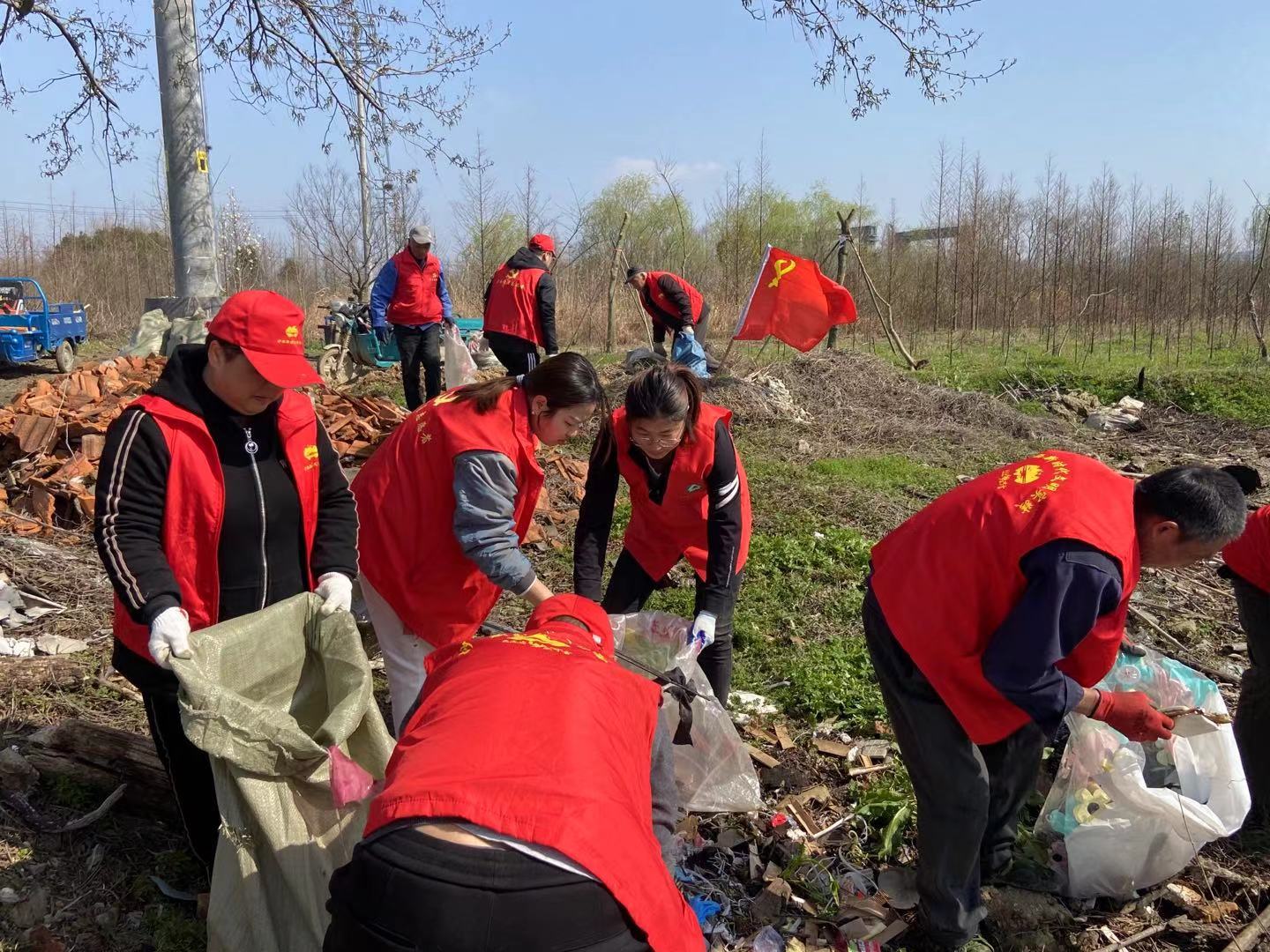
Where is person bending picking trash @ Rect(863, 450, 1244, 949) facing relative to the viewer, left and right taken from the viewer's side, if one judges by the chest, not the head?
facing to the right of the viewer

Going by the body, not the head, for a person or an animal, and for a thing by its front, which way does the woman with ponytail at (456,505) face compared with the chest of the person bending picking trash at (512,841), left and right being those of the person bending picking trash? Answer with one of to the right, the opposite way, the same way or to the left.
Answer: to the right

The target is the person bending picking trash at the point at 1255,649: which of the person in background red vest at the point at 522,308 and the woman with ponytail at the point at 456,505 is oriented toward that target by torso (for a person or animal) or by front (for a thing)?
the woman with ponytail

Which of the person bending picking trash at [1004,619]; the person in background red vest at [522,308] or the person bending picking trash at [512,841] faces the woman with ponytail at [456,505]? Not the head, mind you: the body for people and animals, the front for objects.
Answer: the person bending picking trash at [512,841]

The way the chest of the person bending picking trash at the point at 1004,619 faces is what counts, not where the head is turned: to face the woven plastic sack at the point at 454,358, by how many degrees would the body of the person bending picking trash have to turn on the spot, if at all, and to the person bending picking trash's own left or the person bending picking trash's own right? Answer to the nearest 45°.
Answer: approximately 135° to the person bending picking trash's own left

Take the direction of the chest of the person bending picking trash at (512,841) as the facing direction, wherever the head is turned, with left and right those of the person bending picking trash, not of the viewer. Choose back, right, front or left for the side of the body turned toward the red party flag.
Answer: front

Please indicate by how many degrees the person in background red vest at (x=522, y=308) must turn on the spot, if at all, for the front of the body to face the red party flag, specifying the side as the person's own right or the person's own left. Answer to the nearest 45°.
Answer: approximately 45° to the person's own right

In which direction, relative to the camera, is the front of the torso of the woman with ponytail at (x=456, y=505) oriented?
to the viewer's right

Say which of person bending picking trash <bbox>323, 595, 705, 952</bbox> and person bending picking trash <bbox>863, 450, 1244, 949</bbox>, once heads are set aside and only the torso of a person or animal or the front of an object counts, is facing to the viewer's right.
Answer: person bending picking trash <bbox>863, 450, 1244, 949</bbox>

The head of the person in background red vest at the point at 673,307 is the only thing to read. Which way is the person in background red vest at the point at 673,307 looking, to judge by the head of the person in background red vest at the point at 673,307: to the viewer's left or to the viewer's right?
to the viewer's left

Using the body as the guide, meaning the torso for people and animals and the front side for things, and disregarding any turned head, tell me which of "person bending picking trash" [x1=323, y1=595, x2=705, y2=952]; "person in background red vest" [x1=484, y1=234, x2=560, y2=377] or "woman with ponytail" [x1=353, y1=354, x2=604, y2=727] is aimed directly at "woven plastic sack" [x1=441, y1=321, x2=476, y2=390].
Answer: the person bending picking trash

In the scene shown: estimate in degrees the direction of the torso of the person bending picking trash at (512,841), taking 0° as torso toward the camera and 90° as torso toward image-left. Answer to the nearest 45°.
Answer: approximately 180°

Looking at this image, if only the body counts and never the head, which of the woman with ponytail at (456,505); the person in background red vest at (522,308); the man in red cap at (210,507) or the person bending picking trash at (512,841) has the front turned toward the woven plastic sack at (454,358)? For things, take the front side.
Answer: the person bending picking trash

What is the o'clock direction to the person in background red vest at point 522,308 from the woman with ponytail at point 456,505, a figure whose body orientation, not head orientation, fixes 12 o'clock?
The person in background red vest is roughly at 9 o'clock from the woman with ponytail.

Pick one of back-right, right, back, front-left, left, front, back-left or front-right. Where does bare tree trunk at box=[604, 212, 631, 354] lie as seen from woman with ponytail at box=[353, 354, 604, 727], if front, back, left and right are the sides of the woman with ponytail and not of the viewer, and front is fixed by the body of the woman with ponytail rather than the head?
left
